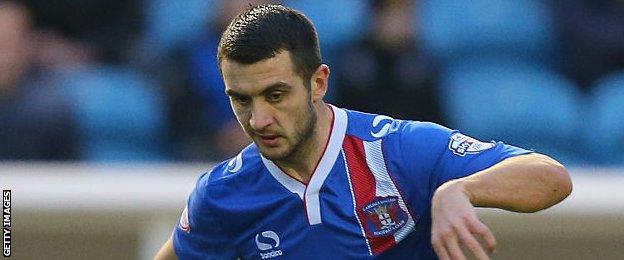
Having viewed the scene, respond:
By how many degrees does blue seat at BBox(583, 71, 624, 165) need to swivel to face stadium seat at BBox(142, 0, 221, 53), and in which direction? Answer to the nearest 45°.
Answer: approximately 90° to its right

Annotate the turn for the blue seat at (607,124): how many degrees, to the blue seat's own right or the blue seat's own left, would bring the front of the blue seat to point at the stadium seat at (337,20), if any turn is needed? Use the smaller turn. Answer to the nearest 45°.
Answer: approximately 90° to the blue seat's own right

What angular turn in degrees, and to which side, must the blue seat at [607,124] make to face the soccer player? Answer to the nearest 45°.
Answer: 0° — it already faces them

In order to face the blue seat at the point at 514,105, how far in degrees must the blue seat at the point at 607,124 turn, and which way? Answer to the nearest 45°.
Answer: approximately 90° to its right

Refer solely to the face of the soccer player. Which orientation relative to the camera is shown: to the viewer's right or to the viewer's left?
to the viewer's left

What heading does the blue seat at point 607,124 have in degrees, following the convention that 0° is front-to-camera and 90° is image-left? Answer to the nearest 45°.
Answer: approximately 0°

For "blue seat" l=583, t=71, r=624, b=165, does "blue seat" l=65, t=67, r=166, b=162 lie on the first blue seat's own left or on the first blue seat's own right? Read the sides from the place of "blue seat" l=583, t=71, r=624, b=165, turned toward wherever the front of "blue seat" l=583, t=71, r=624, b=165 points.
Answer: on the first blue seat's own right
